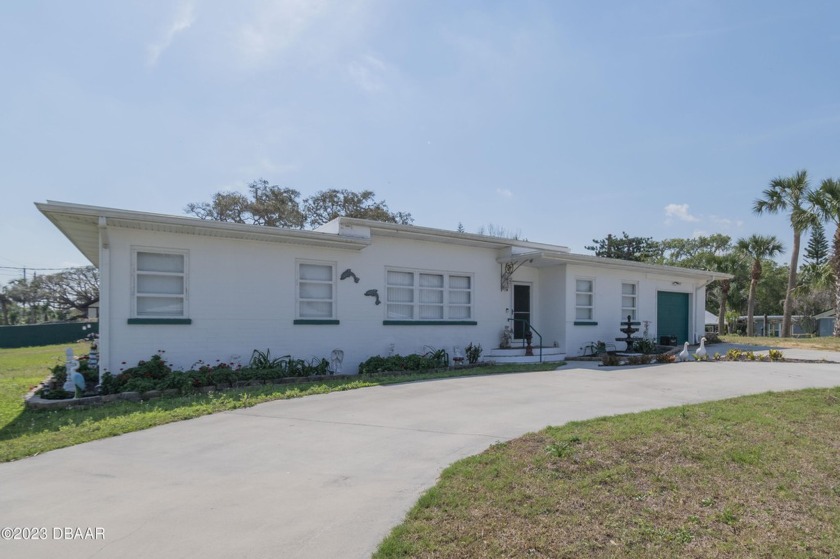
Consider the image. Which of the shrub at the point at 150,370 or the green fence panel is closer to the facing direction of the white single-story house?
the shrub

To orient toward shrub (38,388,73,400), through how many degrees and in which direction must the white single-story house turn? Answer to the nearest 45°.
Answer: approximately 90° to its right

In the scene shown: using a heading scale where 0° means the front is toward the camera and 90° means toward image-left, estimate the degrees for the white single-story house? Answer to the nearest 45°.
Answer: approximately 315°

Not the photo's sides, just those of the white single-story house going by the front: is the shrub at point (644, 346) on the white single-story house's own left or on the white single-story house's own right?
on the white single-story house's own left

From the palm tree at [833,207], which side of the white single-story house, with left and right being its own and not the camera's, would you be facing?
left
